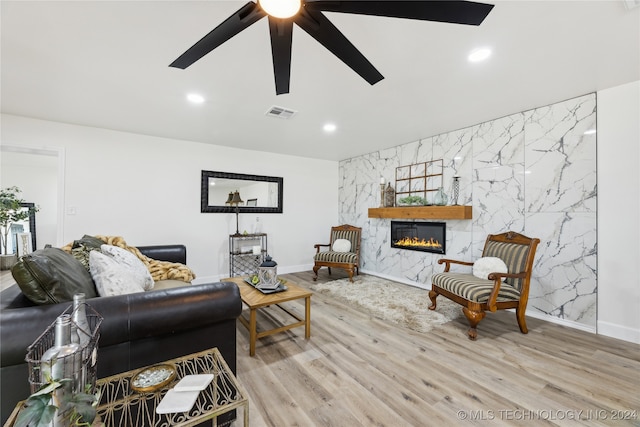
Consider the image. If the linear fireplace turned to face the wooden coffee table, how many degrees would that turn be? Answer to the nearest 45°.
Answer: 0° — it already faces it

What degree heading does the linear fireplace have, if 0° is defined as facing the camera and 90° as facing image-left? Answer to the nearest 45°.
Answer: approximately 45°

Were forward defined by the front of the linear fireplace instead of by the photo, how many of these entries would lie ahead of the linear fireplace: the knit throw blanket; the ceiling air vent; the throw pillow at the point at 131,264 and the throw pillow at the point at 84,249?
4

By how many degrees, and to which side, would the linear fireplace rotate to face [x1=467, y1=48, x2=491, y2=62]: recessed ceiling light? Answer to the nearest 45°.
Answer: approximately 45° to its left

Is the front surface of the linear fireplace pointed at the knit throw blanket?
yes

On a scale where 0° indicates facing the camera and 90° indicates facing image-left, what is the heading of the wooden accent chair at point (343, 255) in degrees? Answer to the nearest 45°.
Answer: approximately 45°

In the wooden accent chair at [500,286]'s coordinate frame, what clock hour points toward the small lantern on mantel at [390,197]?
The small lantern on mantel is roughly at 3 o'clock from the wooden accent chair.

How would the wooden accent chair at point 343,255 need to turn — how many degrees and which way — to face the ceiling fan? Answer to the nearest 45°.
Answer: approximately 45° to its left
